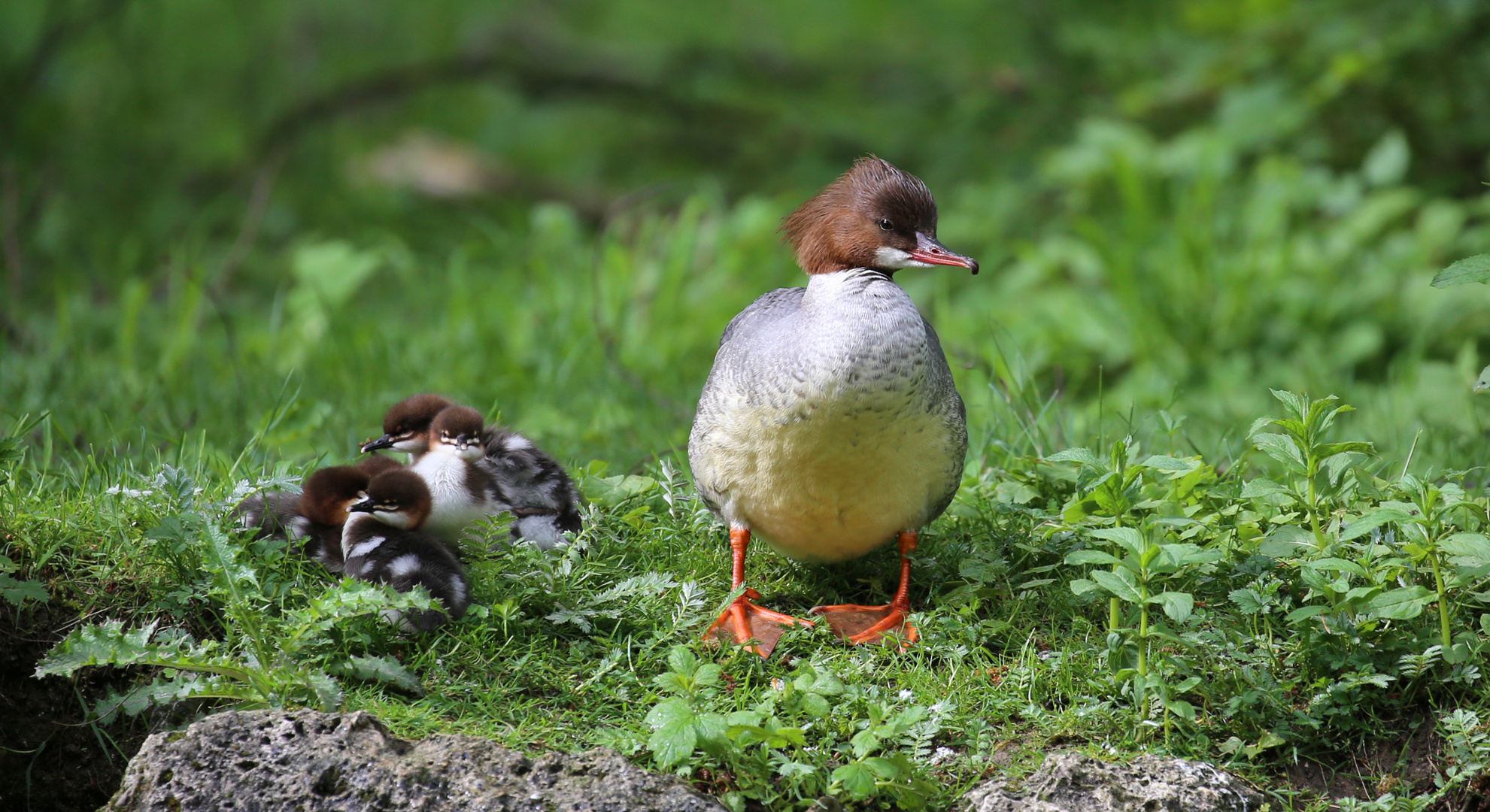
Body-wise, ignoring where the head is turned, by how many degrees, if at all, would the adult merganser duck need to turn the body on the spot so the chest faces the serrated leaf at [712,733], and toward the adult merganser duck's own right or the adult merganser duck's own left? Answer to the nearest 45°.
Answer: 0° — it already faces it

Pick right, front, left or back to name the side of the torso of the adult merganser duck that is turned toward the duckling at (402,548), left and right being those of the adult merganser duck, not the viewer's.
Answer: right

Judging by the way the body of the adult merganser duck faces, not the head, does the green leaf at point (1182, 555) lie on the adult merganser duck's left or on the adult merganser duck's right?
on the adult merganser duck's left

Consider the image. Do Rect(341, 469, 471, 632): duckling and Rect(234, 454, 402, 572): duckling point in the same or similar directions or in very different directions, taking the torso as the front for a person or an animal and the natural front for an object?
very different directions

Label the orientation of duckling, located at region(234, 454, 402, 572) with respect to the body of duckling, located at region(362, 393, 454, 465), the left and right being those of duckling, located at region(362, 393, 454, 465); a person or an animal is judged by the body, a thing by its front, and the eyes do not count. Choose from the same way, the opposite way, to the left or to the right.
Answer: the opposite way

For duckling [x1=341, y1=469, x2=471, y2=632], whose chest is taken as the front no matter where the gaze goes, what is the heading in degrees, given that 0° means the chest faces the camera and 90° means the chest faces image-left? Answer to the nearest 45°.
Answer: approximately 90°

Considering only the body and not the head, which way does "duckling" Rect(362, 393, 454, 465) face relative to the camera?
to the viewer's left

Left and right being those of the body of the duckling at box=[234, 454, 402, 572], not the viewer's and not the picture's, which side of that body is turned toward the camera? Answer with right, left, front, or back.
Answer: right
